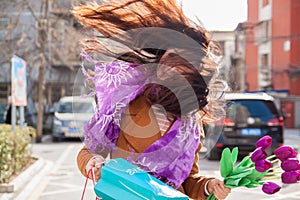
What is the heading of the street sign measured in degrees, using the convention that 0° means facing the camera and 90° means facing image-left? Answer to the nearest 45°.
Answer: approximately 315°

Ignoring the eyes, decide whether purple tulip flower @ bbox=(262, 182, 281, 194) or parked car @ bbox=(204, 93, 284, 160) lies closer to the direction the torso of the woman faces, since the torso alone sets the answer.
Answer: the purple tulip flower

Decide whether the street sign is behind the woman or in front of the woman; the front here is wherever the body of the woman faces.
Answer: behind

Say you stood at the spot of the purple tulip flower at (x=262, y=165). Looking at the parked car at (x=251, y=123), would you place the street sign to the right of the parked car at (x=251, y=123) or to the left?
left

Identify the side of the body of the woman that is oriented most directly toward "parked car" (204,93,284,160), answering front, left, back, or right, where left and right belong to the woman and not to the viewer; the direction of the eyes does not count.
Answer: back

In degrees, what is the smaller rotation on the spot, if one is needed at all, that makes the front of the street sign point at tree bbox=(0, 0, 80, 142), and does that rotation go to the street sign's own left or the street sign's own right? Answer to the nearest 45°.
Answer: approximately 135° to the street sign's own left
